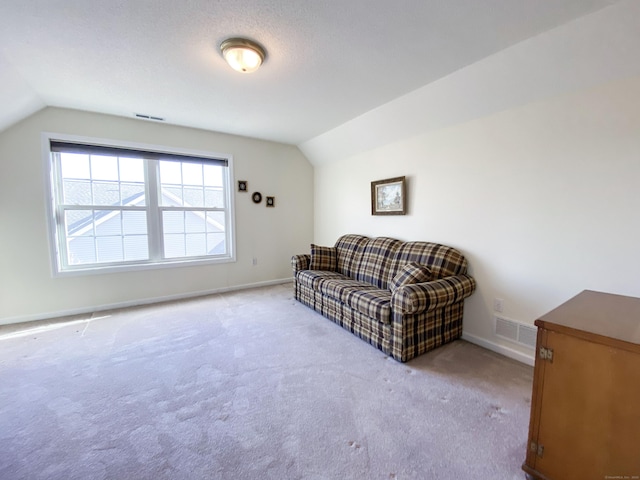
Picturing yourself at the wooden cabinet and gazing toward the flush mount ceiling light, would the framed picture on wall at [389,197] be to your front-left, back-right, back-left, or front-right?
front-right

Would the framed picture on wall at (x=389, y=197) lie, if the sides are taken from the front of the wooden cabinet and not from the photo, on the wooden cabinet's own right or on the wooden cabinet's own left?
on the wooden cabinet's own right

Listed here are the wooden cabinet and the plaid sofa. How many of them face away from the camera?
0

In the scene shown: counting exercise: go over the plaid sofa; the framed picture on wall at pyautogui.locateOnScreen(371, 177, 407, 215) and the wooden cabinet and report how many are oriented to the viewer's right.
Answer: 0

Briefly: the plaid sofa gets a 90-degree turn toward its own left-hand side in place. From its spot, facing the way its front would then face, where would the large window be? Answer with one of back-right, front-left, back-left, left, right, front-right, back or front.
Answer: back-right

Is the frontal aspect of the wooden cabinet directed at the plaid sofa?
no

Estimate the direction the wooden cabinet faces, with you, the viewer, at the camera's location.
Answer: facing the viewer and to the left of the viewer

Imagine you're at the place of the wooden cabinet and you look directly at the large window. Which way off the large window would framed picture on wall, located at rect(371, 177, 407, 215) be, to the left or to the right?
right

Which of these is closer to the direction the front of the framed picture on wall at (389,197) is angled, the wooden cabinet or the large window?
the large window

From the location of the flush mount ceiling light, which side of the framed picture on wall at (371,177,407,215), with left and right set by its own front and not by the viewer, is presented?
front

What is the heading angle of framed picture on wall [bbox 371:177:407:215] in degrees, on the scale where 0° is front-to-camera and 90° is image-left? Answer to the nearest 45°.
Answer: approximately 45°
